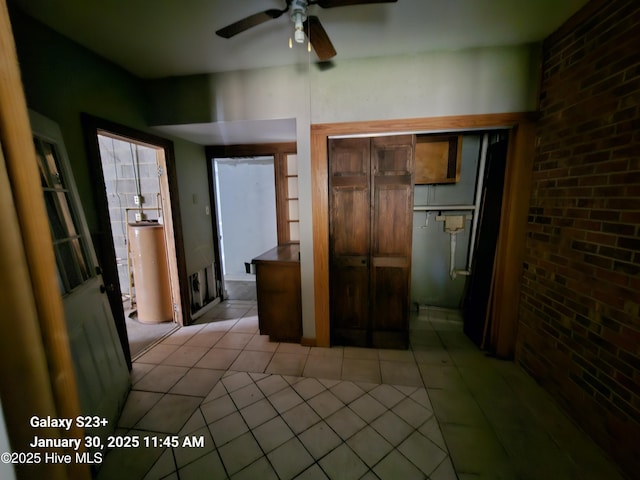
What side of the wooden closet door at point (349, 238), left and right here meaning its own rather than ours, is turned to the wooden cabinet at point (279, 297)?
right

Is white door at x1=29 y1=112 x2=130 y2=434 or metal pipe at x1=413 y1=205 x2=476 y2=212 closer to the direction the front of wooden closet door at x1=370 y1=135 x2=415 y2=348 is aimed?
the white door

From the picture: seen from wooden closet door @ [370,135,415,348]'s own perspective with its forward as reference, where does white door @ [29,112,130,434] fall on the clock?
The white door is roughly at 2 o'clock from the wooden closet door.

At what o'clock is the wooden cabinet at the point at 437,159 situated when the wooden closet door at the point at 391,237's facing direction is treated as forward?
The wooden cabinet is roughly at 7 o'clock from the wooden closet door.

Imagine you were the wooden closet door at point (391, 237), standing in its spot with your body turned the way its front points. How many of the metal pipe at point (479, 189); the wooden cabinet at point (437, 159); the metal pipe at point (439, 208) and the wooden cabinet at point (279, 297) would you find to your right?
1

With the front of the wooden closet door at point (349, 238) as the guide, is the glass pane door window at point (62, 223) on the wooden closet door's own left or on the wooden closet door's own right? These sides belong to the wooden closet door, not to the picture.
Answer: on the wooden closet door's own right

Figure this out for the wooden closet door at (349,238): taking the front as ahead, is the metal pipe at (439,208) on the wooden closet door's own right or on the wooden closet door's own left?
on the wooden closet door's own left

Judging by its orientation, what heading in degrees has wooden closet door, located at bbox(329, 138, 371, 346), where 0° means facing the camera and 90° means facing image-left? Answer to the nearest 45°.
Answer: approximately 0°

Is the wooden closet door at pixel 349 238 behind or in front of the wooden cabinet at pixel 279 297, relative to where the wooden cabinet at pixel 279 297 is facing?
behind
